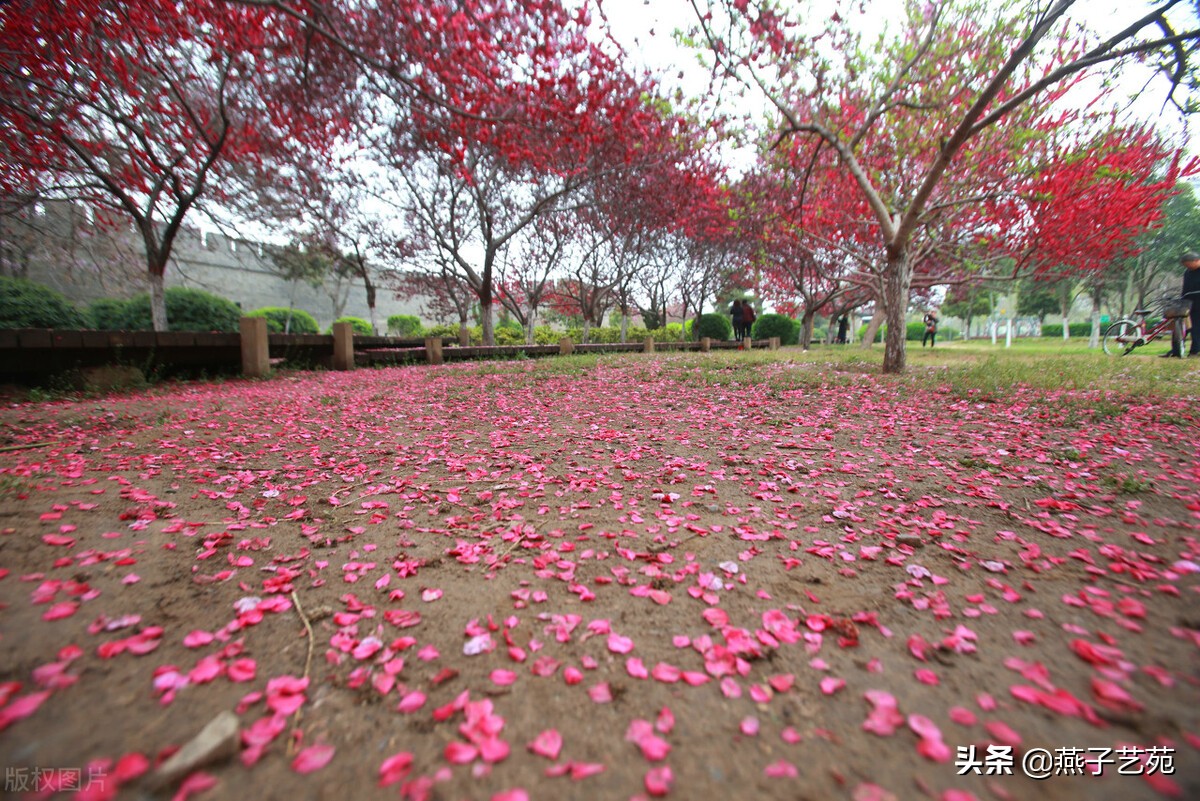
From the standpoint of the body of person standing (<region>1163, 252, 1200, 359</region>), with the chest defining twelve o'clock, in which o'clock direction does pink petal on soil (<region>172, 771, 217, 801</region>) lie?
The pink petal on soil is roughly at 9 o'clock from the person standing.

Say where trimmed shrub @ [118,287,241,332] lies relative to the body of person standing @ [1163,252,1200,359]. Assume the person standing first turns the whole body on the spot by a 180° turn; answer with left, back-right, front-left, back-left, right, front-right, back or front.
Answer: back-right

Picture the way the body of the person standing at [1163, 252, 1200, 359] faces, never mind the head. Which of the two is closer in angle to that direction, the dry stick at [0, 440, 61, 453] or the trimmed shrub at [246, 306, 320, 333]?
the trimmed shrub

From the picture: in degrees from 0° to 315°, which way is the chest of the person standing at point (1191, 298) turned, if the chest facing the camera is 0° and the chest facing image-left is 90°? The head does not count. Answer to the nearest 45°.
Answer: approximately 90°

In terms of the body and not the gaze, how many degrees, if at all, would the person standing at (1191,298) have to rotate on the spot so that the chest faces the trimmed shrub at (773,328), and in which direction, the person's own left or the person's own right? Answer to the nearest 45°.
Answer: approximately 45° to the person's own right

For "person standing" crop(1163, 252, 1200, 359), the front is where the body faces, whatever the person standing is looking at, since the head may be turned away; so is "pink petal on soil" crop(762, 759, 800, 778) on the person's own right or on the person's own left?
on the person's own left

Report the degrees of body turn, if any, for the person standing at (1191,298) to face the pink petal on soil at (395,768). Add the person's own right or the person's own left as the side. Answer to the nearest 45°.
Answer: approximately 90° to the person's own left

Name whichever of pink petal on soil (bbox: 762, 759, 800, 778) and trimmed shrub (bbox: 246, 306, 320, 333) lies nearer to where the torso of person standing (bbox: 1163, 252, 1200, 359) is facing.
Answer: the trimmed shrub

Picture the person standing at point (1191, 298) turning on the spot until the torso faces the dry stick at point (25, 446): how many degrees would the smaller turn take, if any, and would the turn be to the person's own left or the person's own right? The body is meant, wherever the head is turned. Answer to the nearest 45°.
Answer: approximately 90° to the person's own left

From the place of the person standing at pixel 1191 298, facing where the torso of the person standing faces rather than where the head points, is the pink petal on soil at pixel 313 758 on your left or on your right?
on your left

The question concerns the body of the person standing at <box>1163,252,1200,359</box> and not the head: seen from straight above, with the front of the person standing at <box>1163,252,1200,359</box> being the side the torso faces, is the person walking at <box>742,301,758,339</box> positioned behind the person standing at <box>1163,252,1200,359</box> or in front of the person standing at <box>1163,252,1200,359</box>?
in front

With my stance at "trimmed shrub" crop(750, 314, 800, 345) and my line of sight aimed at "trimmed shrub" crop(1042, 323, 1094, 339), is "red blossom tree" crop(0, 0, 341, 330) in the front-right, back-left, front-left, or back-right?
back-right

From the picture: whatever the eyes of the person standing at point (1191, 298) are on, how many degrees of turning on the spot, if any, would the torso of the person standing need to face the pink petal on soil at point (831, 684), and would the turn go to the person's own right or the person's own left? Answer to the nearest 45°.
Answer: approximately 90° to the person's own left

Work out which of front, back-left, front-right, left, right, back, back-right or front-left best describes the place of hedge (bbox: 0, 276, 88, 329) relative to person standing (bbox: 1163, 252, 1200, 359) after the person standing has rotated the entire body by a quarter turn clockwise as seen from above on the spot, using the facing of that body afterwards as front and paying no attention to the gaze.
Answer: back-left

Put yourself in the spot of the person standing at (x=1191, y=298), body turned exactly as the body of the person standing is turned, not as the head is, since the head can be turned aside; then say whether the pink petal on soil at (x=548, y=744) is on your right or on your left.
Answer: on your left
